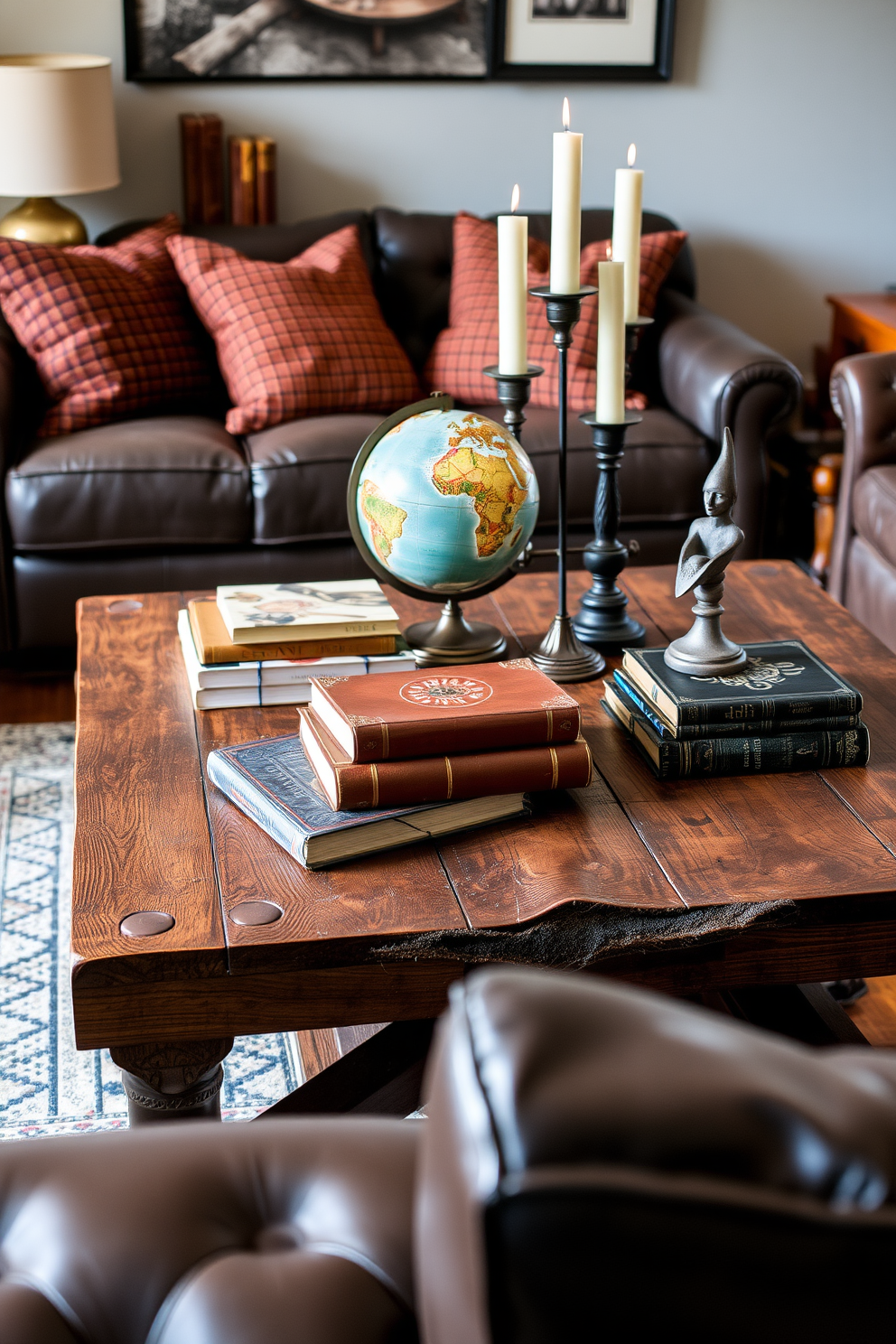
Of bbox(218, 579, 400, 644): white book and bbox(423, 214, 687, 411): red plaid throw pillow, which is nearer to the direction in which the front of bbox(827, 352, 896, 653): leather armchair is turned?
the white book

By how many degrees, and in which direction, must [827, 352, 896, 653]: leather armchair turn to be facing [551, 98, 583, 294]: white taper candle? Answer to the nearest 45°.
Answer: approximately 45° to its left

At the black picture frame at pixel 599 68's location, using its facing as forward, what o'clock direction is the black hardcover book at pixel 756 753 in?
The black hardcover book is roughly at 12 o'clock from the black picture frame.

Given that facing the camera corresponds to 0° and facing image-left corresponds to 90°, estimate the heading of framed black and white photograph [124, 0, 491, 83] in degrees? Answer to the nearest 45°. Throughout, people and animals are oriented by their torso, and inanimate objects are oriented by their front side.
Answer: approximately 0°

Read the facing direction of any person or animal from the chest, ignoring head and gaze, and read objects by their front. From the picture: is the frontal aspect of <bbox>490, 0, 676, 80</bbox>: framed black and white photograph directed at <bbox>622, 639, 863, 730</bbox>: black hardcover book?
yes

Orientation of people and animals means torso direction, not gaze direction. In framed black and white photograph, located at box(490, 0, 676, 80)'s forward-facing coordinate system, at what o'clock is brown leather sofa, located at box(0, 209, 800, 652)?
The brown leather sofa is roughly at 1 o'clock from the framed black and white photograph.

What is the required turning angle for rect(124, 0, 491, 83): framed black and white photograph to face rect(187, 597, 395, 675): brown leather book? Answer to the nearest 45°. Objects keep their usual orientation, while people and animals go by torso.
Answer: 0° — it already faces it

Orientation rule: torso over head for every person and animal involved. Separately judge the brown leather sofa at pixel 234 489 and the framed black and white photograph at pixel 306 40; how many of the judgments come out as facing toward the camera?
2
